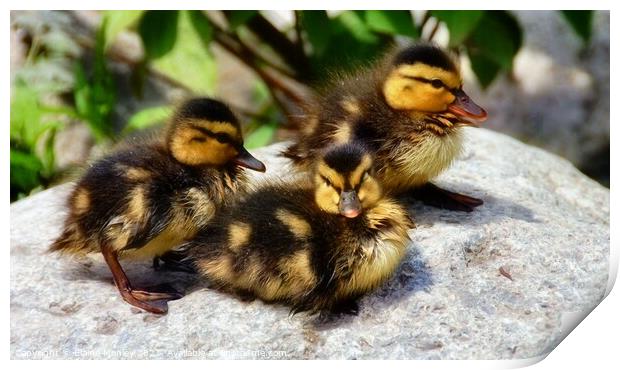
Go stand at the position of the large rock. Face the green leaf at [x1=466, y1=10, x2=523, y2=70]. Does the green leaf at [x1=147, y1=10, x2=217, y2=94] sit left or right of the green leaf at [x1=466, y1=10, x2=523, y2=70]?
left

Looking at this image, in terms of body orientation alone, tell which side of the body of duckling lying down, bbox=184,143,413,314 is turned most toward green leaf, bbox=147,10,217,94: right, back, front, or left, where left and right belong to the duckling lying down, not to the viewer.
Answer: back

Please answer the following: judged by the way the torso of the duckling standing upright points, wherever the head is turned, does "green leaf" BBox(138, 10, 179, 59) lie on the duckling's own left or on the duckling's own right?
on the duckling's own left

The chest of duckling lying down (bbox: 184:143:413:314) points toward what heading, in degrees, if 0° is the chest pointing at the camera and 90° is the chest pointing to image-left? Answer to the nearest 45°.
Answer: approximately 315°

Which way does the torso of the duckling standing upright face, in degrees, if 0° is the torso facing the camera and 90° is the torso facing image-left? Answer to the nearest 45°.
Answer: approximately 270°

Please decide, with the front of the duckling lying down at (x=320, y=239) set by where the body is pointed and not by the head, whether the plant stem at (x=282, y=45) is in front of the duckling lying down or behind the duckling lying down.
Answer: behind

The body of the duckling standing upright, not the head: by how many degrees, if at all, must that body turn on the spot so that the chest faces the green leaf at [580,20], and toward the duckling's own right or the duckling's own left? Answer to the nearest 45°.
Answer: approximately 45° to the duckling's own left

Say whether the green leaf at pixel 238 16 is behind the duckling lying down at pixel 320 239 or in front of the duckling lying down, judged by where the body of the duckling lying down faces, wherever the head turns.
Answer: behind

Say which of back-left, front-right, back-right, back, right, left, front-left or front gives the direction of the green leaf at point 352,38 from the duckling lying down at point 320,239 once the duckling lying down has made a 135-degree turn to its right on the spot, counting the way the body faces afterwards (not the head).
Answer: right

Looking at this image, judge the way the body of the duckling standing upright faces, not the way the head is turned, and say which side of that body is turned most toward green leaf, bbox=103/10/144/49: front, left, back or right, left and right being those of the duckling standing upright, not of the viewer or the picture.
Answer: left
